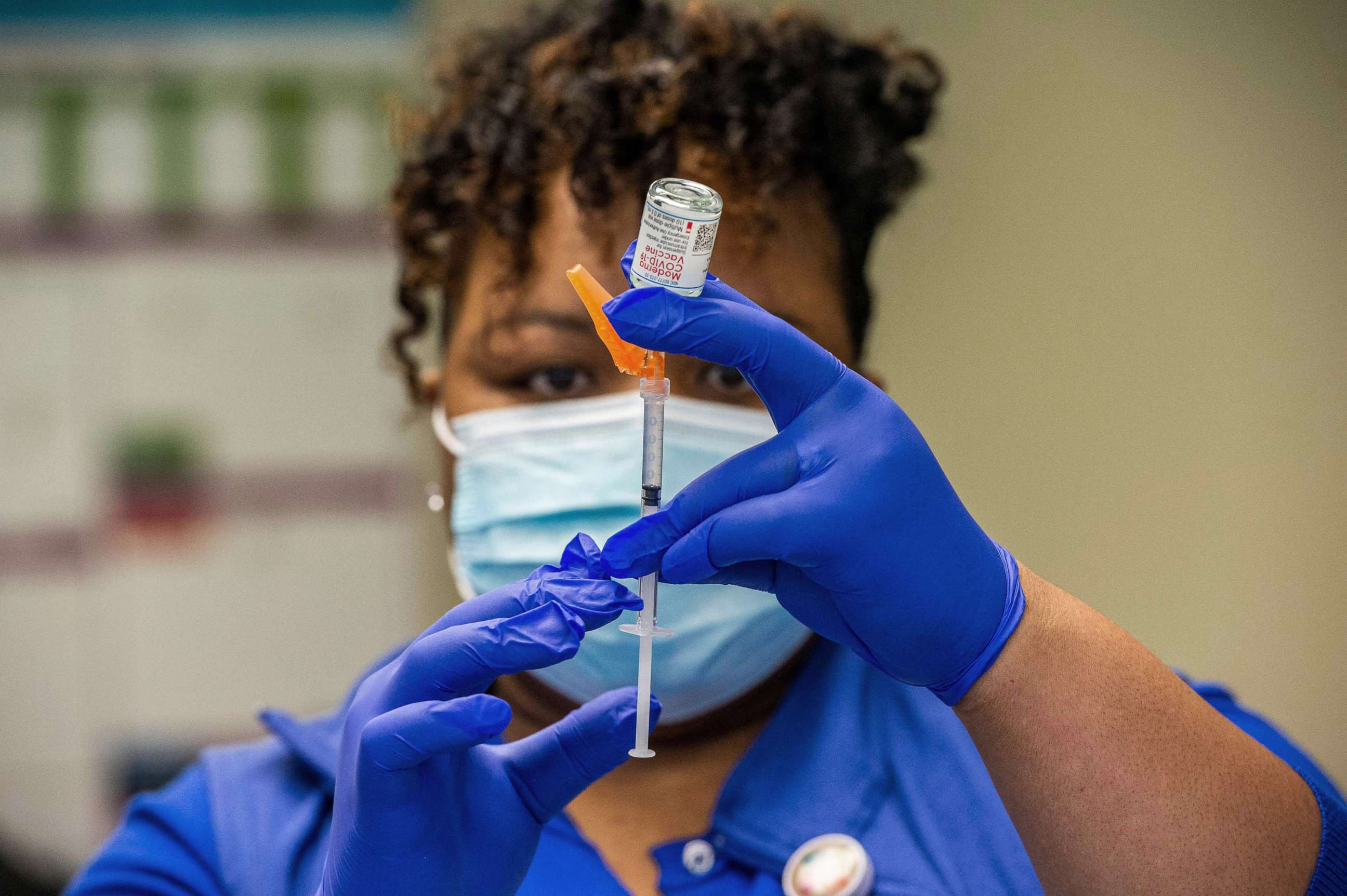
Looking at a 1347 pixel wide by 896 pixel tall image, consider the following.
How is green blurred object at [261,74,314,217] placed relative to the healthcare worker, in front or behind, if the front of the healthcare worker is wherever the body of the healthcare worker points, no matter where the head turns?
behind

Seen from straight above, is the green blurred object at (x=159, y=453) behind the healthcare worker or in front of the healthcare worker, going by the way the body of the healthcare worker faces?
behind

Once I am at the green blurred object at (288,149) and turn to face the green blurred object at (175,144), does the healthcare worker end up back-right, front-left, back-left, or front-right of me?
back-left

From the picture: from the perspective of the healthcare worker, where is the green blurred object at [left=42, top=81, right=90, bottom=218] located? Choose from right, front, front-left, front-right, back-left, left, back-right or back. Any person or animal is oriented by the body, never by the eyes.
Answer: back-right

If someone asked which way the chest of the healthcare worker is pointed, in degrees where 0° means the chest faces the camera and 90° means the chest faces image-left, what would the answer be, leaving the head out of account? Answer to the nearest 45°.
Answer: approximately 0°

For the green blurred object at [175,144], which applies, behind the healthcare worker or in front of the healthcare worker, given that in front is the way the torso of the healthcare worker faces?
behind
